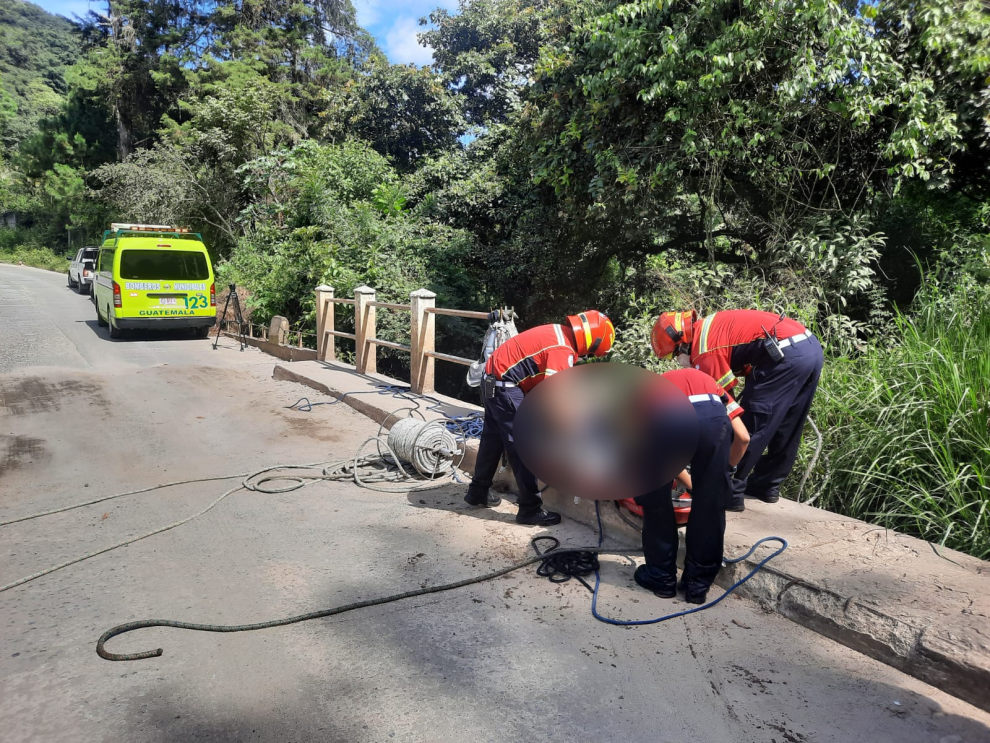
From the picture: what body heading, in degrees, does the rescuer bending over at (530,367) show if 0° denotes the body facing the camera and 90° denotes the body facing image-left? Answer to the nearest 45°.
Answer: approximately 270°

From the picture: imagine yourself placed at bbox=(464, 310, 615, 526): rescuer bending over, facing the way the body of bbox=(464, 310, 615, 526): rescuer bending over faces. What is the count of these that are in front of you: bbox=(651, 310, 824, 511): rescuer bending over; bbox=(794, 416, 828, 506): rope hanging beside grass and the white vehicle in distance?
2

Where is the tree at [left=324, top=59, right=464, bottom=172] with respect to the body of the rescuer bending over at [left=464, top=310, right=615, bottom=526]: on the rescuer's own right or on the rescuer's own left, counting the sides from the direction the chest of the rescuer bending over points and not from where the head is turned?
on the rescuer's own left

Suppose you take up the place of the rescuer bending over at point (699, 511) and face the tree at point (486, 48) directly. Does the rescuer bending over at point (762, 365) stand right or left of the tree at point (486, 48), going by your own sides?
right

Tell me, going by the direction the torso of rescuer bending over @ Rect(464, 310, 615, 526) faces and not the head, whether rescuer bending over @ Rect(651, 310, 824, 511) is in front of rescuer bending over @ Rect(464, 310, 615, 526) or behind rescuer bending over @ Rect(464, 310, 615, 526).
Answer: in front

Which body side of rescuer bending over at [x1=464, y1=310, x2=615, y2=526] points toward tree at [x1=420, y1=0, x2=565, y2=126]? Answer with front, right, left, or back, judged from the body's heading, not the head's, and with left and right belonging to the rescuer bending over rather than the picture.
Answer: left

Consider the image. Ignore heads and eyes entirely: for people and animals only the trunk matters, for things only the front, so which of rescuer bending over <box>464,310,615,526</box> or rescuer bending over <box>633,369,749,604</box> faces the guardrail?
rescuer bending over <box>633,369,749,604</box>
